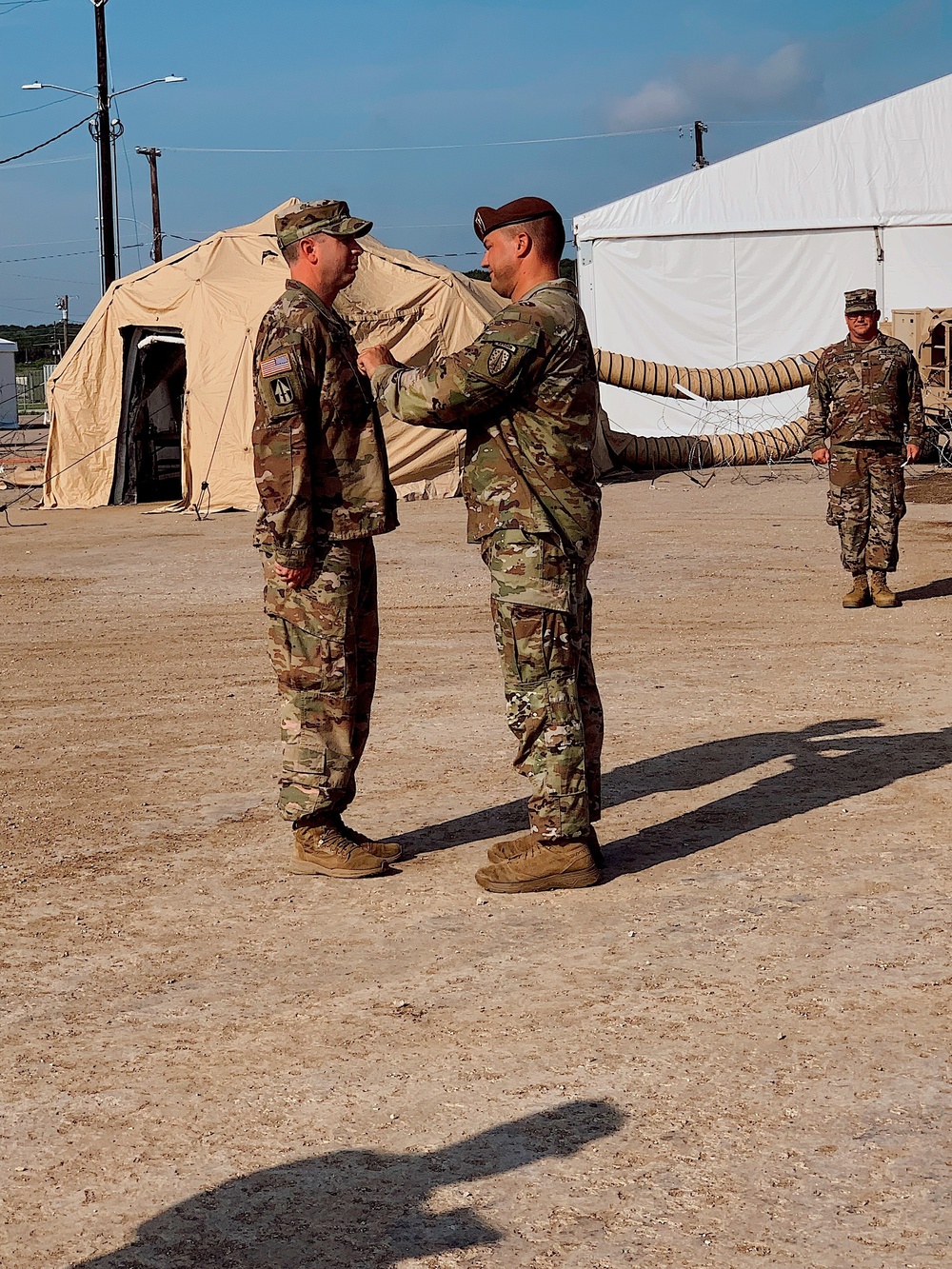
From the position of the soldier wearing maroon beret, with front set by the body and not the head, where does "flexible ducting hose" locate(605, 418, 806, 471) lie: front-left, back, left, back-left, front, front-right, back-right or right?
right

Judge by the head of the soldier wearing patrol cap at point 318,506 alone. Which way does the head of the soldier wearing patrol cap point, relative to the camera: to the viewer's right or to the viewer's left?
to the viewer's right

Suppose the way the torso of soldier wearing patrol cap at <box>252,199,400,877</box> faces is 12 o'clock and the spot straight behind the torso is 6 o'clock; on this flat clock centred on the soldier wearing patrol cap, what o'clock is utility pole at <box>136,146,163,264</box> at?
The utility pole is roughly at 9 o'clock from the soldier wearing patrol cap.

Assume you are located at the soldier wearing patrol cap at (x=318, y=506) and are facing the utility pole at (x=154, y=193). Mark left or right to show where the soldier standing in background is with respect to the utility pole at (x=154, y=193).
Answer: right

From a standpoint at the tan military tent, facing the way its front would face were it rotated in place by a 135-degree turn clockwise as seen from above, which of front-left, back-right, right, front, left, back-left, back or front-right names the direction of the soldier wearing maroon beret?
back-left

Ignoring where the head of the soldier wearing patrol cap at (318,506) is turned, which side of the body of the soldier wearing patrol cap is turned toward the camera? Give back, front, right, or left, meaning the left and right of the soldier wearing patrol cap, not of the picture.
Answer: right

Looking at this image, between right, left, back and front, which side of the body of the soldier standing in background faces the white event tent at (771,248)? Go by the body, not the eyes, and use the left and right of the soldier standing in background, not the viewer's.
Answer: back

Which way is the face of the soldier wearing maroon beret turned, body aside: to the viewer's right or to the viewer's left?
to the viewer's left

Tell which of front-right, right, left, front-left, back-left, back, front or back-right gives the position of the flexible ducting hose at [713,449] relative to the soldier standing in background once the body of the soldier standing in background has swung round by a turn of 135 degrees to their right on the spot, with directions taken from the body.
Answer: front-right

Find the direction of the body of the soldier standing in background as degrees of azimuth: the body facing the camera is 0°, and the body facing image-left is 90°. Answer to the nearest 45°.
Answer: approximately 0°

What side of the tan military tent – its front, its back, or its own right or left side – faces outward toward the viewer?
front

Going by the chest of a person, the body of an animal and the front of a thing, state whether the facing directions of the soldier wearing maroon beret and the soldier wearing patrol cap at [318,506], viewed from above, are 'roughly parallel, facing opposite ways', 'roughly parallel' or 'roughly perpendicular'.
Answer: roughly parallel, facing opposite ways

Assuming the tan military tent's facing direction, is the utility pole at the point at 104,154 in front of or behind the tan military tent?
behind

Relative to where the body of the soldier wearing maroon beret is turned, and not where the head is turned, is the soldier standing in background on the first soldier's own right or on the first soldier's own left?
on the first soldier's own right

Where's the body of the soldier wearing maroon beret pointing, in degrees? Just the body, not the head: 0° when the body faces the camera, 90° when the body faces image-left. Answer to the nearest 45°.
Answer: approximately 90°
